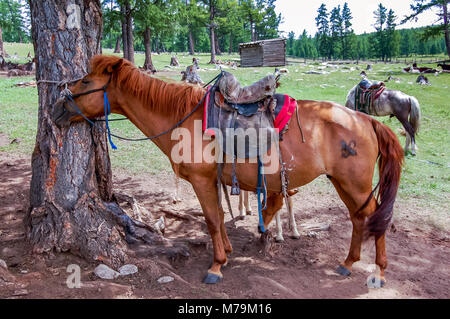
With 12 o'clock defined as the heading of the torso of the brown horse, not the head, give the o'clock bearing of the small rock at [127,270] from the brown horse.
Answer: The small rock is roughly at 12 o'clock from the brown horse.

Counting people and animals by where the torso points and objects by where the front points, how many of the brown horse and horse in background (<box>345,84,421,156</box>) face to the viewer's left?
2

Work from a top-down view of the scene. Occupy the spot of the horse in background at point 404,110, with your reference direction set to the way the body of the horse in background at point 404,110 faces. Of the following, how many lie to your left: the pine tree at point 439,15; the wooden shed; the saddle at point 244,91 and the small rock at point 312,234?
2

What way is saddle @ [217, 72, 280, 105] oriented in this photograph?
to the viewer's left

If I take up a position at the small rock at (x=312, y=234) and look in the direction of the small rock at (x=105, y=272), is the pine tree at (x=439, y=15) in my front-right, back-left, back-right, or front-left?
back-right

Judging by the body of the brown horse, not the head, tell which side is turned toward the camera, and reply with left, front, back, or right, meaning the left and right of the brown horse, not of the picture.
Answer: left

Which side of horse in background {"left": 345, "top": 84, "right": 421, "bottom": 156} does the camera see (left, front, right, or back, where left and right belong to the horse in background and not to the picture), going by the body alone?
left

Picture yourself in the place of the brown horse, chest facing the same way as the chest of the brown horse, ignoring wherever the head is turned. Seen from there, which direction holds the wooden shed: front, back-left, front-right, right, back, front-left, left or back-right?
right

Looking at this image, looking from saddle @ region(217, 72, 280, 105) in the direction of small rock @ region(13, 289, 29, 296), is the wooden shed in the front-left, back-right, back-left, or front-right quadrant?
back-right

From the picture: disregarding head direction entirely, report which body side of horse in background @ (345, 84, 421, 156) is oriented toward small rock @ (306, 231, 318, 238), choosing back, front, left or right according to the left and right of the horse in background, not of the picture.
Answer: left

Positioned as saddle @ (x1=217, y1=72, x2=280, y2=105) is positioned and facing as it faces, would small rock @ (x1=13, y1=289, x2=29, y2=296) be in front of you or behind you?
in front
